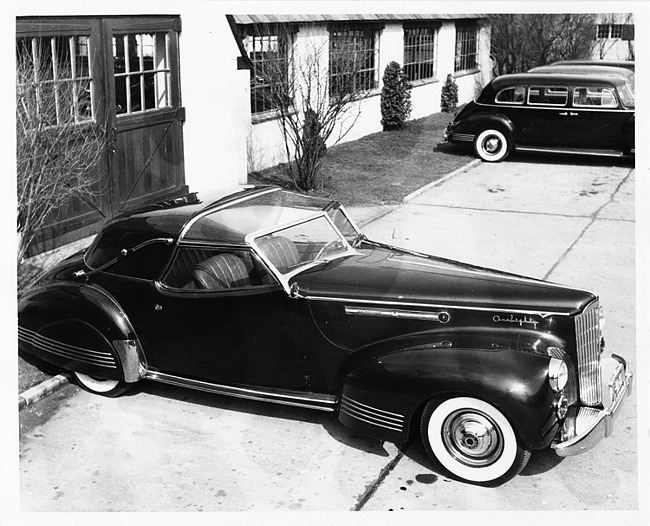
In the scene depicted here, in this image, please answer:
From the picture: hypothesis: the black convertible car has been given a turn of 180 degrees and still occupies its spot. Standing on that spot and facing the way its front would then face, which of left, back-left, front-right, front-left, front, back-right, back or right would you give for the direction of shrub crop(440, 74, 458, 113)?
front-right

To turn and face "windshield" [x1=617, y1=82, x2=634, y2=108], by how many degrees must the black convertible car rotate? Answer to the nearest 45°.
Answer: approximately 90° to its left

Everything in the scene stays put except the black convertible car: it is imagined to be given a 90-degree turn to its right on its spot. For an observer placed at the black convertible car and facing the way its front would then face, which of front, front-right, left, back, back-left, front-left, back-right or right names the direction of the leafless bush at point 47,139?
right

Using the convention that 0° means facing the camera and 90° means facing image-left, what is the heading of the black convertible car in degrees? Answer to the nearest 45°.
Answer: approximately 315°

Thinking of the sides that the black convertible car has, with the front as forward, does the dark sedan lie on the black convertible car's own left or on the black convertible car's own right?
on the black convertible car's own left

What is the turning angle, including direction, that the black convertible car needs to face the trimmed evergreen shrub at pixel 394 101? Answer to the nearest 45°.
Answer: approximately 135° to its left

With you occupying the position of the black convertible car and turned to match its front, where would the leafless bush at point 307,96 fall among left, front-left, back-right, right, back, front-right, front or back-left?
back-left
